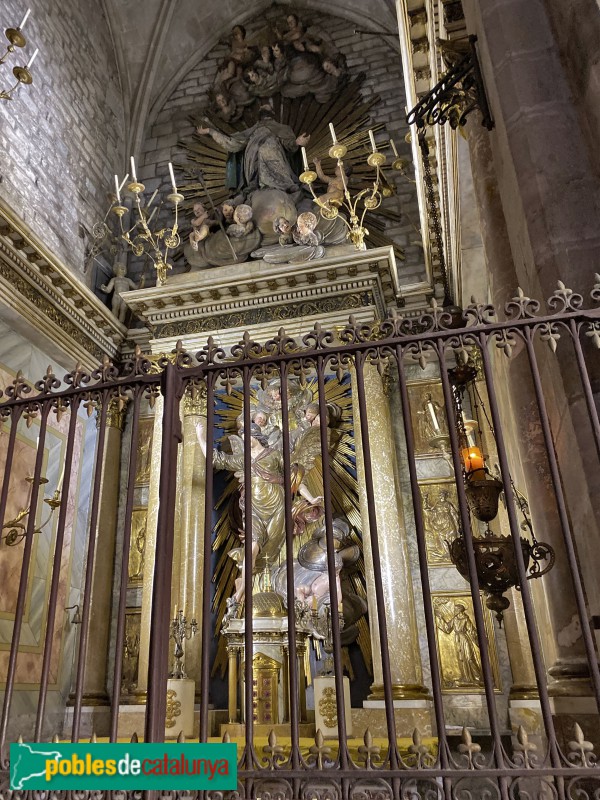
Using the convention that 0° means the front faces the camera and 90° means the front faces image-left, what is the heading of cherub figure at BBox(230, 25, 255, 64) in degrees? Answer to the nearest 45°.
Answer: approximately 315°

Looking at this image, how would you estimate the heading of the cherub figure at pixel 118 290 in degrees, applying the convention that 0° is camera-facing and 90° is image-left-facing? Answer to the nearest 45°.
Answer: approximately 315°
